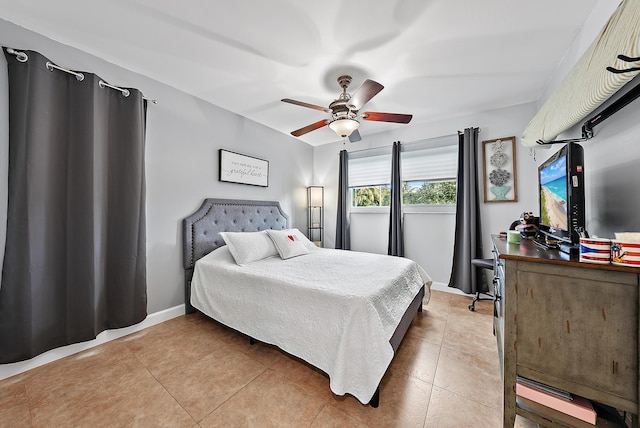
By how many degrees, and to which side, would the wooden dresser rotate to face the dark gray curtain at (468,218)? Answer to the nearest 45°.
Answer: approximately 45° to its right

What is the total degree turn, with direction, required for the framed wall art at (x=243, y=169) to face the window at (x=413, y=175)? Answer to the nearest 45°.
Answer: approximately 45° to its left

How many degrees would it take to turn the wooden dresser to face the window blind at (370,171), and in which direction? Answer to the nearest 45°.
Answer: approximately 45° to its right

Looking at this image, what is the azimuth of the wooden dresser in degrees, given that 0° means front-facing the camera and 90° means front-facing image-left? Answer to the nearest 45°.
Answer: approximately 90°

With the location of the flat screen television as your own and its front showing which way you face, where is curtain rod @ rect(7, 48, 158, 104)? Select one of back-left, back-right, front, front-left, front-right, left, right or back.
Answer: front-left

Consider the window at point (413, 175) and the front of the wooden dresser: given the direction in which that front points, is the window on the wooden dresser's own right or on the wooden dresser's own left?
on the wooden dresser's own right

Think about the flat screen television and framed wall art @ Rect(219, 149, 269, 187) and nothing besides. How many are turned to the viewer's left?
1

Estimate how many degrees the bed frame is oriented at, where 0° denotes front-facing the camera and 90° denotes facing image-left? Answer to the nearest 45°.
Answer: approximately 315°

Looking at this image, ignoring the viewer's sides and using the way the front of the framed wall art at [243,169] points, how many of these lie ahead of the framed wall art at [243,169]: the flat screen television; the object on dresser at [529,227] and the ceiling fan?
3

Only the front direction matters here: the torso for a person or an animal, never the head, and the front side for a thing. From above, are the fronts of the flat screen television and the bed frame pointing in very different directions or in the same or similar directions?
very different directions

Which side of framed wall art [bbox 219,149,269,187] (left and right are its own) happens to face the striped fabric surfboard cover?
front

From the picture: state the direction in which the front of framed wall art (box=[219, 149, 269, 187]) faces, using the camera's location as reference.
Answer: facing the viewer and to the right of the viewer

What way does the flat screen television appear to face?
to the viewer's left

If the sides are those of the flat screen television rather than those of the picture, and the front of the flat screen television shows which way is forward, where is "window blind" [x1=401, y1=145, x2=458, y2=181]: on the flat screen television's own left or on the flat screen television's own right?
on the flat screen television's own right
